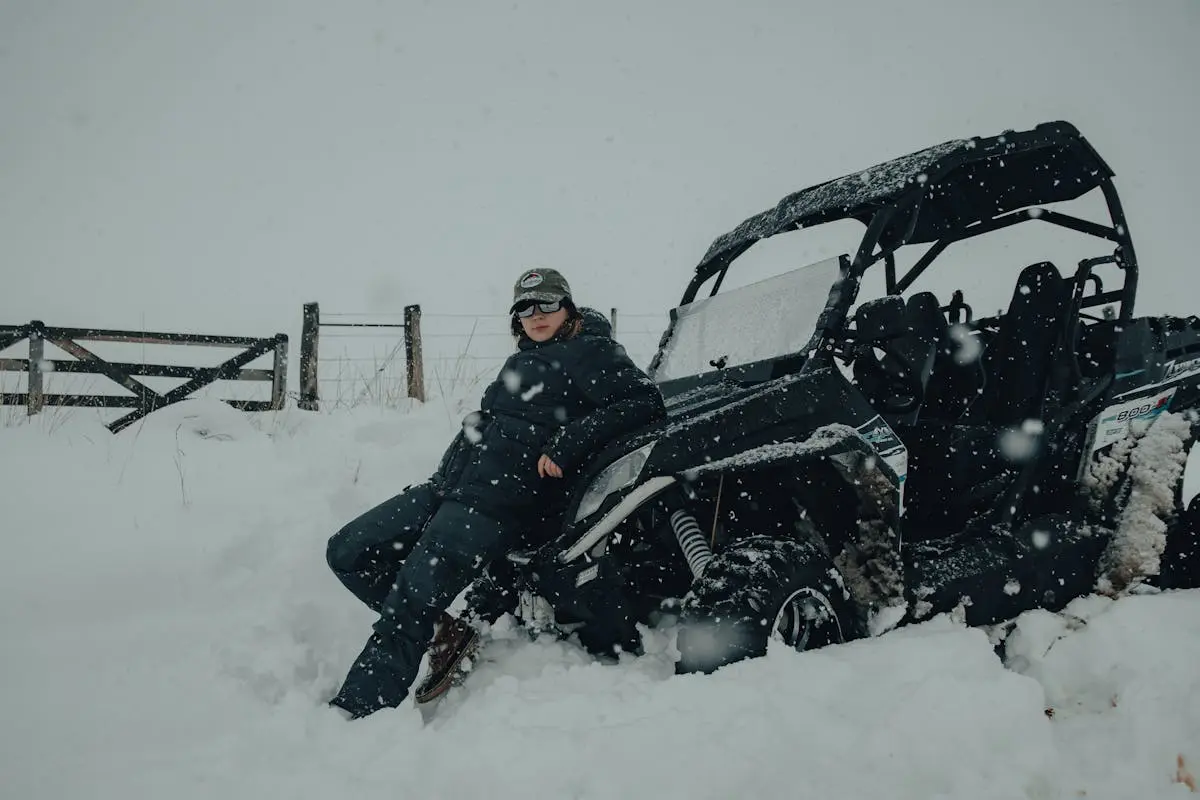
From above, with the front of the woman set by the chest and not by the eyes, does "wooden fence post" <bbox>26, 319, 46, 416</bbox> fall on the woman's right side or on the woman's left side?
on the woman's right side

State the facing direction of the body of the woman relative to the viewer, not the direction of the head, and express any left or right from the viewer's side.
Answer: facing the viewer and to the left of the viewer

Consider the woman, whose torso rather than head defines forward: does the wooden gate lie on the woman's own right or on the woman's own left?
on the woman's own right

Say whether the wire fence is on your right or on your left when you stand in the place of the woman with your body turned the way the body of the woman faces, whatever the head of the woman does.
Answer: on your right

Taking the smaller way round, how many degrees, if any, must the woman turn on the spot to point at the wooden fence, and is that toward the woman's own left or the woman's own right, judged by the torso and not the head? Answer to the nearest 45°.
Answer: approximately 135° to the woman's own right

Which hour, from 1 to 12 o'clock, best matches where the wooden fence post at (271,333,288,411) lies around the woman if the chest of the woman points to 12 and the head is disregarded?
The wooden fence post is roughly at 4 o'clock from the woman.
